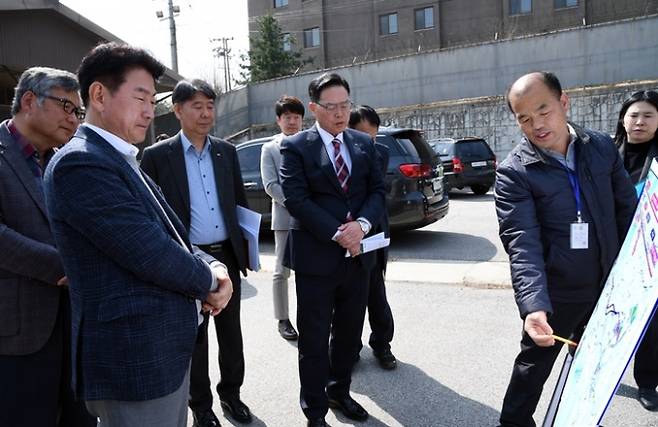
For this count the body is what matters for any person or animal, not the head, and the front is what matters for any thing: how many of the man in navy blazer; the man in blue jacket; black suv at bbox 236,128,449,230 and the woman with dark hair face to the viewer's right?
1

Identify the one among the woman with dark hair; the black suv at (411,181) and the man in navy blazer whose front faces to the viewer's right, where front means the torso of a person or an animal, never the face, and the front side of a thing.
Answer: the man in navy blazer

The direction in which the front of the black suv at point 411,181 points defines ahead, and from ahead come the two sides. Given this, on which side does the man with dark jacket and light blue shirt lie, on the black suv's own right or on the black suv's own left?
on the black suv's own left

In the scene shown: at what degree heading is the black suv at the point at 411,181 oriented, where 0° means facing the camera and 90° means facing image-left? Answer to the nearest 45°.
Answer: approximately 135°

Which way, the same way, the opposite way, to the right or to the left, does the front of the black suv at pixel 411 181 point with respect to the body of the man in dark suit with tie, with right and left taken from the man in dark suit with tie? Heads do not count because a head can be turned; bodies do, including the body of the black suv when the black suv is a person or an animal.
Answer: the opposite way

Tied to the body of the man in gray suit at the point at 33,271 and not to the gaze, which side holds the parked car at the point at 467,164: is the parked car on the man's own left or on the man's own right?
on the man's own left

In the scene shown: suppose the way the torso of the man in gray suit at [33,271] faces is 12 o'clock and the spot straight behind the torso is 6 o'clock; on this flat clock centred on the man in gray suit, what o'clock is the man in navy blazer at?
The man in navy blazer is roughly at 1 o'clock from the man in gray suit.

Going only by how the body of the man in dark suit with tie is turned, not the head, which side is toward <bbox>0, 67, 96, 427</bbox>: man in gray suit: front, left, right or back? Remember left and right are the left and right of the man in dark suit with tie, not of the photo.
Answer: right
